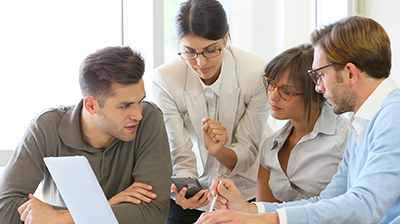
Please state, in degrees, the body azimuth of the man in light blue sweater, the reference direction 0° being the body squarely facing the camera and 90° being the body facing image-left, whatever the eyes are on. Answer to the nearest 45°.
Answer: approximately 90°

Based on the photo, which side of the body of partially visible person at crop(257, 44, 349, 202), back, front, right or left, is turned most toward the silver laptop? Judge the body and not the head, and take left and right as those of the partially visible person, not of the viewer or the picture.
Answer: front

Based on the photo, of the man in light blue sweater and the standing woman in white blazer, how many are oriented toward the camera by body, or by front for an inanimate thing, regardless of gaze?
1

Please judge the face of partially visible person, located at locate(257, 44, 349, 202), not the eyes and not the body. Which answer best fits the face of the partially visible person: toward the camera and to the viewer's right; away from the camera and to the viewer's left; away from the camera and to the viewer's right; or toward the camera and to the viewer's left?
toward the camera and to the viewer's left

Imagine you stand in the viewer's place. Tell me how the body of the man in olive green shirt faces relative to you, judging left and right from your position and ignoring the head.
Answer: facing the viewer and to the right of the viewer

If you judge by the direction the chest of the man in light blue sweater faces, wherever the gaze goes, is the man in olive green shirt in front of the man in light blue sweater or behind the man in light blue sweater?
in front

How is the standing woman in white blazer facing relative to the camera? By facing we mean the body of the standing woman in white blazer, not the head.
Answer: toward the camera

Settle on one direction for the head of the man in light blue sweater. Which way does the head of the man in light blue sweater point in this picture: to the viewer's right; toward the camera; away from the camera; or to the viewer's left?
to the viewer's left

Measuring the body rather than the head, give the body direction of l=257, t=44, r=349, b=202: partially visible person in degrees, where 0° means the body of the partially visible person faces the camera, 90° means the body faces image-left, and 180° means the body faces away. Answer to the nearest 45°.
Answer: approximately 45°
